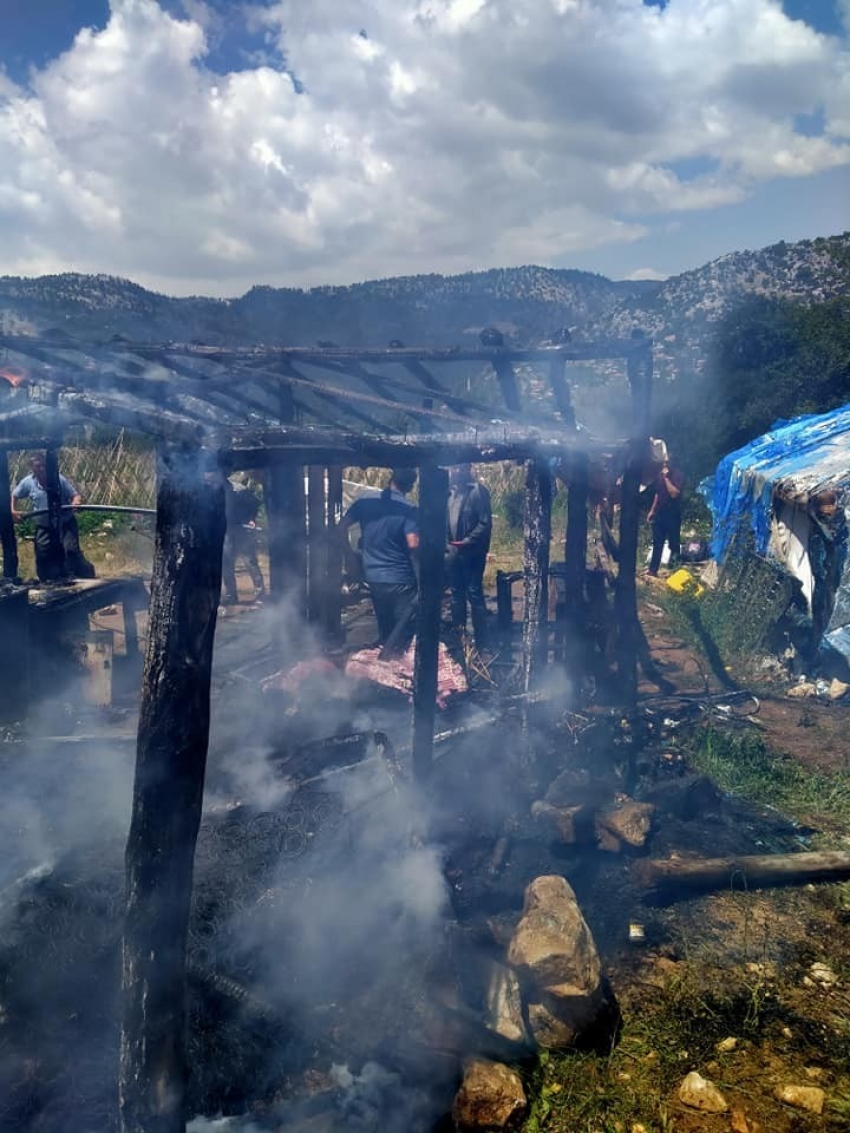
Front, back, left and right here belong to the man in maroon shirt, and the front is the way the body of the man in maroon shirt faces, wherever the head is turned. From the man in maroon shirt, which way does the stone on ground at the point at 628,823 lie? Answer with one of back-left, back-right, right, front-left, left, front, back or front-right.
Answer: front-left

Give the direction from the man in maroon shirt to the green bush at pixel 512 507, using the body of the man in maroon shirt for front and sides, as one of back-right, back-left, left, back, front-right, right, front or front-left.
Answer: right

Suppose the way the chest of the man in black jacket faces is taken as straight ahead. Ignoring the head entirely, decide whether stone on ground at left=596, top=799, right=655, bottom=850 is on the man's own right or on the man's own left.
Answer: on the man's own left

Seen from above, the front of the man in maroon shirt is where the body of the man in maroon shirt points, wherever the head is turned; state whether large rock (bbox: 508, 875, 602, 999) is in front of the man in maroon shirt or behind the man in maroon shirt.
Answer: in front

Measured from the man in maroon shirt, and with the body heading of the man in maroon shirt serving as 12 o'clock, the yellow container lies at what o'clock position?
The yellow container is roughly at 10 o'clock from the man in maroon shirt.

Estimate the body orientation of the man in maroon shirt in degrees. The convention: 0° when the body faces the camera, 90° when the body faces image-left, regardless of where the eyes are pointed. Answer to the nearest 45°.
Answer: approximately 45°

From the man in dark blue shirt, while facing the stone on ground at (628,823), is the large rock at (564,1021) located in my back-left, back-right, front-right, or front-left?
front-right

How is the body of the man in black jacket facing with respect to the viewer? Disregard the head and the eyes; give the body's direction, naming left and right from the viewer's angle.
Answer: facing the viewer and to the left of the viewer

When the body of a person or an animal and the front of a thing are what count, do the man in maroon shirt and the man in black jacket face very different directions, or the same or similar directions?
same or similar directions

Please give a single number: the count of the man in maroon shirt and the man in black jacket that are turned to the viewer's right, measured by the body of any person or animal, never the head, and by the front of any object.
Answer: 0
